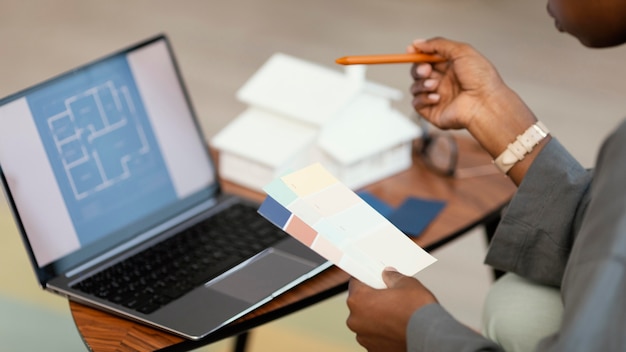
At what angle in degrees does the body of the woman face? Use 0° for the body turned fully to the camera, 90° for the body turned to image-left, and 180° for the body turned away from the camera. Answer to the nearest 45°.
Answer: approximately 90°

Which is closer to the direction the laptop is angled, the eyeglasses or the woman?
the woman

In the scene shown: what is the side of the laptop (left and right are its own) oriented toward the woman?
front

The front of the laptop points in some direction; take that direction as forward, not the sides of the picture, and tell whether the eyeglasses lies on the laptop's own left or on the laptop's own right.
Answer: on the laptop's own left

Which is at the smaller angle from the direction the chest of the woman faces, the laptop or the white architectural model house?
the laptop

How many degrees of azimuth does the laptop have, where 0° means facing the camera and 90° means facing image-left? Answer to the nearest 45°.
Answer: approximately 315°

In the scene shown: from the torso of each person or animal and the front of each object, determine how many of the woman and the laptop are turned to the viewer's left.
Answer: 1

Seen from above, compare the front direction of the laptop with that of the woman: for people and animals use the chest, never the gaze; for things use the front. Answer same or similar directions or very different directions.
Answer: very different directions
